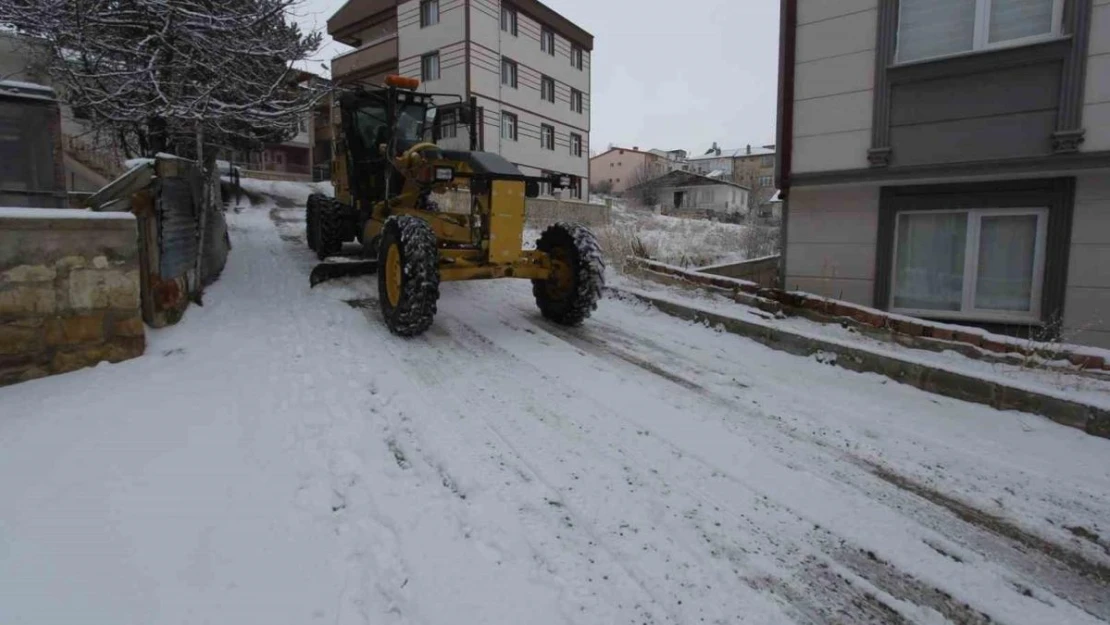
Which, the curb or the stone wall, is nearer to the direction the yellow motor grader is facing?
the curb

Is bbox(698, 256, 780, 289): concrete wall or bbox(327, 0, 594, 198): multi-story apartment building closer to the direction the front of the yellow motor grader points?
the concrete wall

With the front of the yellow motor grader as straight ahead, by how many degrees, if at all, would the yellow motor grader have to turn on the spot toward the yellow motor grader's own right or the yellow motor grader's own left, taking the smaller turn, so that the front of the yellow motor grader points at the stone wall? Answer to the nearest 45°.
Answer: approximately 90° to the yellow motor grader's own right

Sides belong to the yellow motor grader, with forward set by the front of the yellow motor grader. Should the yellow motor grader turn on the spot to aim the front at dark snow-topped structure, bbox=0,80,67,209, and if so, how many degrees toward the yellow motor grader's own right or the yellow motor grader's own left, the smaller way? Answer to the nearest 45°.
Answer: approximately 135° to the yellow motor grader's own right

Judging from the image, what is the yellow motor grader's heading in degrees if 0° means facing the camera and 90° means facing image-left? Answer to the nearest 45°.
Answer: approximately 315°

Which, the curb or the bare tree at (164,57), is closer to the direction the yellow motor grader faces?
the curb

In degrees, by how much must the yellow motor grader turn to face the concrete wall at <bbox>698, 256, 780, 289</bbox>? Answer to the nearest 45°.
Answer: approximately 90° to its left

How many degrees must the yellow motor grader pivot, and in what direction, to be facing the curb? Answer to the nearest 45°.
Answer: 0° — it already faces it

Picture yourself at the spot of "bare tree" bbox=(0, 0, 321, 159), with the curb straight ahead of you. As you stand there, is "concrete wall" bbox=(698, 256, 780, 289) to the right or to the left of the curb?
left
